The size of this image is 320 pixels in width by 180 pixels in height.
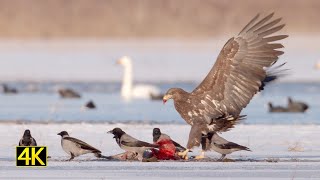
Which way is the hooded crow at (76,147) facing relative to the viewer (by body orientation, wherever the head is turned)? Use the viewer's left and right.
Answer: facing to the left of the viewer

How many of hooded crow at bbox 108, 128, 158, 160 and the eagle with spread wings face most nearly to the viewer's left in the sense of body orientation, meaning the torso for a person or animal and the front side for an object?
2

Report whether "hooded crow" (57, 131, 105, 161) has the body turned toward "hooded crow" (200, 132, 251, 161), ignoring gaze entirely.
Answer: no

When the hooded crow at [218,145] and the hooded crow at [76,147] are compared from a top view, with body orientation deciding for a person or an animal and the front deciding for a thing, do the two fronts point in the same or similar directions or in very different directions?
same or similar directions

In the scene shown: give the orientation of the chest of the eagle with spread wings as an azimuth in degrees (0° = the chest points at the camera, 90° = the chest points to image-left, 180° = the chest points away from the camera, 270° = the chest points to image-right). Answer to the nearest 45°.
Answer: approximately 90°

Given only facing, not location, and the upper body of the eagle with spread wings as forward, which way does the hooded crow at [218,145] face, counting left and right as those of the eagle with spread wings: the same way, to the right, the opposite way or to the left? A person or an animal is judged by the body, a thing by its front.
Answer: the same way

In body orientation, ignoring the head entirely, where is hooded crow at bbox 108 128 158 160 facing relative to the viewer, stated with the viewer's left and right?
facing to the left of the viewer

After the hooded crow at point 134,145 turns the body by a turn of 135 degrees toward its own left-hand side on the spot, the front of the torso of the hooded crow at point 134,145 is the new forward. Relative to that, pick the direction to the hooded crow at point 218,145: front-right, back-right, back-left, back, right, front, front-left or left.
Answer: front-left

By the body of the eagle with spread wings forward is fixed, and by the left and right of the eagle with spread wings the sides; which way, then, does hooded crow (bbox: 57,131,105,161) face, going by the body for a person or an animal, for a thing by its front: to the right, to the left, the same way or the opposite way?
the same way

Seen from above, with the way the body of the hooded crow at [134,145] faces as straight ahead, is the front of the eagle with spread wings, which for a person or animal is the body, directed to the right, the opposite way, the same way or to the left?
the same way

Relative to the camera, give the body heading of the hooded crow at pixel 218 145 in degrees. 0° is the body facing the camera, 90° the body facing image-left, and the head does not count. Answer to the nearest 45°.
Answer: approximately 90°

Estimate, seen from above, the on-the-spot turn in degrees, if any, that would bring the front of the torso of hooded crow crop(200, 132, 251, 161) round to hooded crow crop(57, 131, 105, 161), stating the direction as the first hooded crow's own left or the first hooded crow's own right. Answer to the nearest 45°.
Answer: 0° — it already faces it

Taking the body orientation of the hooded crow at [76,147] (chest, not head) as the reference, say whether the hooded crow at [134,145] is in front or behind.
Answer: behind
